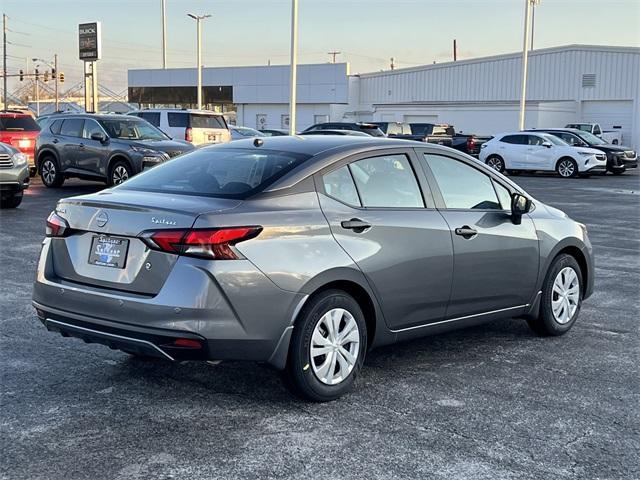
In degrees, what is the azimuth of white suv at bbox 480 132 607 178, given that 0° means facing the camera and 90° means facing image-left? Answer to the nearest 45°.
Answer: approximately 315°

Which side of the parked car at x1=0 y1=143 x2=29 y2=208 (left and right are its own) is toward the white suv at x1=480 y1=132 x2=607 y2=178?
left

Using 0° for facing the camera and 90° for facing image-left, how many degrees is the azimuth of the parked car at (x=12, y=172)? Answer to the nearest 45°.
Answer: approximately 315°

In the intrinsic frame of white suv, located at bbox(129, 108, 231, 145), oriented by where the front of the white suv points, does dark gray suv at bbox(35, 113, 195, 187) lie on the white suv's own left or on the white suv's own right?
on the white suv's own left

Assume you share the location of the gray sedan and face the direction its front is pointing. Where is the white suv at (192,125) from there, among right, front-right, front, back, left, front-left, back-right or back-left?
front-left

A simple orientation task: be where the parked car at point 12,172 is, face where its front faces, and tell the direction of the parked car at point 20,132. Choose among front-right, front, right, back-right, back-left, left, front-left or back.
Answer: back-left

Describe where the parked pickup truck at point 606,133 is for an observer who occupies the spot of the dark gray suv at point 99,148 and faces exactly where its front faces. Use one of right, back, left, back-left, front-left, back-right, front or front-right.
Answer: left

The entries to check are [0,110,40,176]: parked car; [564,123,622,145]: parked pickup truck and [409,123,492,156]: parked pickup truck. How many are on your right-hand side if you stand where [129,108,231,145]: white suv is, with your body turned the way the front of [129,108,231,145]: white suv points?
2

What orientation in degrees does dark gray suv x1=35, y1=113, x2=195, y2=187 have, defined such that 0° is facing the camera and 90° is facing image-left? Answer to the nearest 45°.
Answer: approximately 315°

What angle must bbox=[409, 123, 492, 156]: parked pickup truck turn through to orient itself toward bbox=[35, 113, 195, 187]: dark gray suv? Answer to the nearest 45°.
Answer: approximately 135° to its left

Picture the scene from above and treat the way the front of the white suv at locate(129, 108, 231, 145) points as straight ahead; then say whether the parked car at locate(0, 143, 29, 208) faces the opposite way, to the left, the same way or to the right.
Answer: the opposite way

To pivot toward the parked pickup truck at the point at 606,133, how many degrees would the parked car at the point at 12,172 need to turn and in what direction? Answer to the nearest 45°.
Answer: approximately 90° to its left

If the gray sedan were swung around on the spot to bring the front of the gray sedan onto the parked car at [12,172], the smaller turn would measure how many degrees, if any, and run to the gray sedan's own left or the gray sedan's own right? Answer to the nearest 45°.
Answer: approximately 90° to the gray sedan's own left
